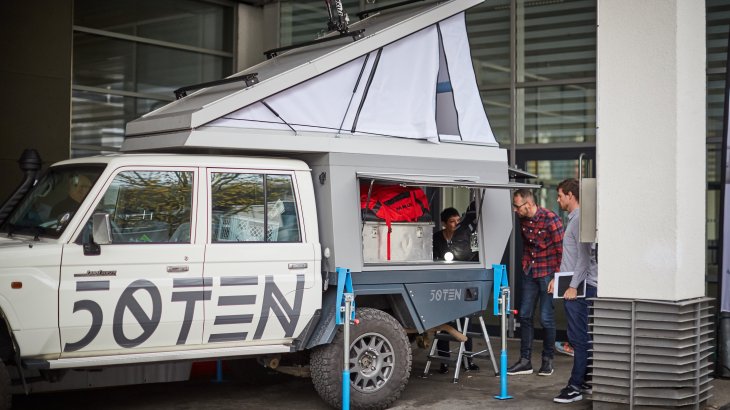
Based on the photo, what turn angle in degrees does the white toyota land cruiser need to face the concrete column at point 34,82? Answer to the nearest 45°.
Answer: approximately 90° to its right

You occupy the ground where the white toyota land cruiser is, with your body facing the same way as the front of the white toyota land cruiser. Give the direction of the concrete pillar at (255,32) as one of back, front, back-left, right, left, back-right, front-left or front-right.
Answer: back-right

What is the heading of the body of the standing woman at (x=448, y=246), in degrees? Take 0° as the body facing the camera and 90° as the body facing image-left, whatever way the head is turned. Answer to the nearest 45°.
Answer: approximately 315°

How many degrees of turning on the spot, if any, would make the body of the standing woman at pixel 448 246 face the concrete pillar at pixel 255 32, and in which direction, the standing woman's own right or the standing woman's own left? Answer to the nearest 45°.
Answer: approximately 180°

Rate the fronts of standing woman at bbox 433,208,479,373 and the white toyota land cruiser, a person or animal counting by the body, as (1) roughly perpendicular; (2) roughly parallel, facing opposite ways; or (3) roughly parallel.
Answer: roughly perpendicular

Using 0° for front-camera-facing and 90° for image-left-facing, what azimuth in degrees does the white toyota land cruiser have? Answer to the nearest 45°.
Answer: approximately 45°

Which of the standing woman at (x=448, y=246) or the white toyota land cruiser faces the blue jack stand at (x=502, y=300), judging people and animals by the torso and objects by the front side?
the standing woman

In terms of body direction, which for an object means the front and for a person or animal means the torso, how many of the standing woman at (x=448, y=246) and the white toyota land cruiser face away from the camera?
0
